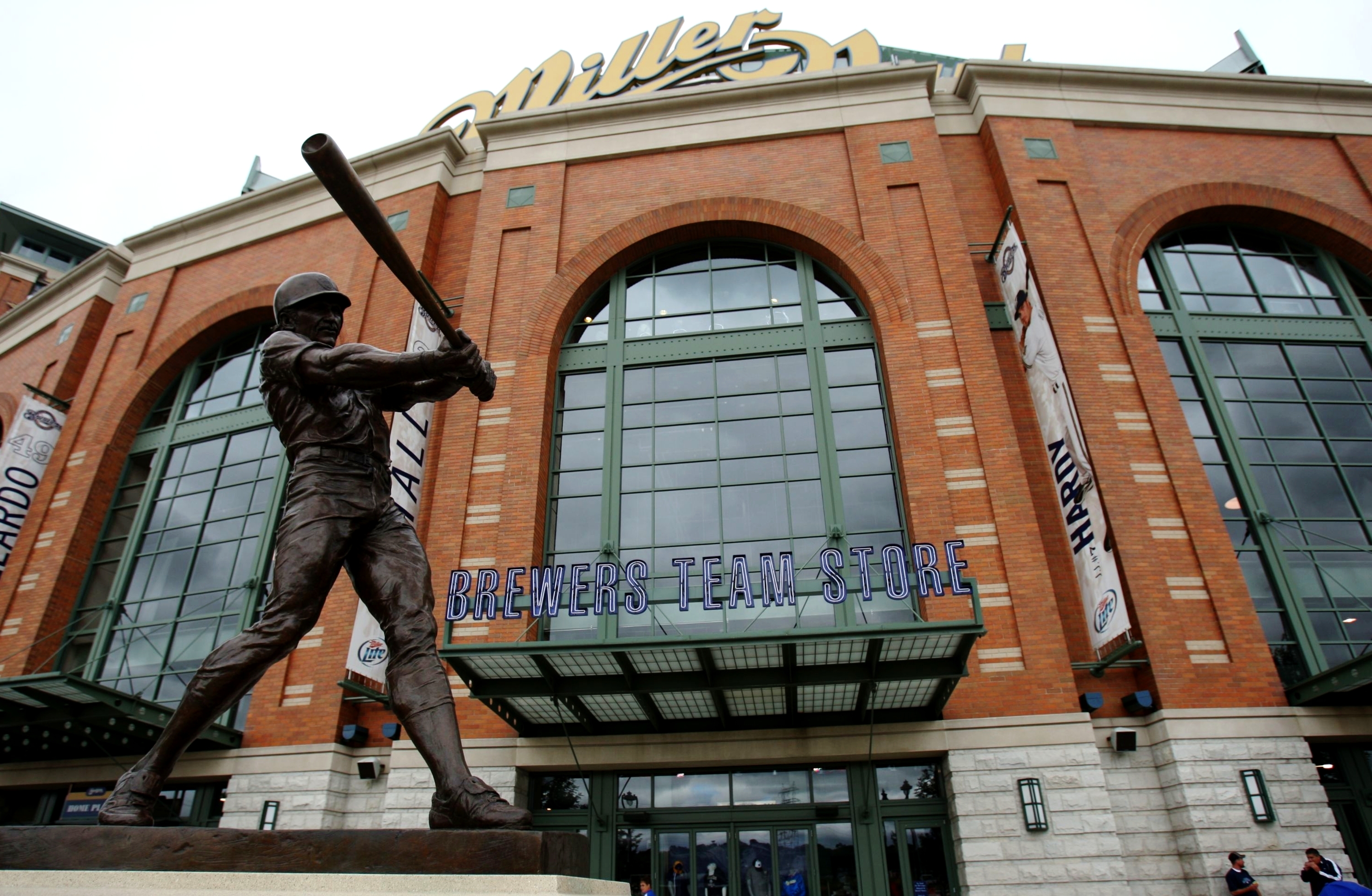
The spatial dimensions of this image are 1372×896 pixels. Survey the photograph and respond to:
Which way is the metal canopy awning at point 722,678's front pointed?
toward the camera

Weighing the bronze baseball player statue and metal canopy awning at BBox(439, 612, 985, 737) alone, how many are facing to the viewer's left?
0

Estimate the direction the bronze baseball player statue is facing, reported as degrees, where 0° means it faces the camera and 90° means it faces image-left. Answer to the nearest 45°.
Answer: approximately 315°

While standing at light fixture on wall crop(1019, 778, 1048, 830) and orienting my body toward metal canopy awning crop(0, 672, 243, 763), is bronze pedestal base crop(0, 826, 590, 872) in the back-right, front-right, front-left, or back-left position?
front-left

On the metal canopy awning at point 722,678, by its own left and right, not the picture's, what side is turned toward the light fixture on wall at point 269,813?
right

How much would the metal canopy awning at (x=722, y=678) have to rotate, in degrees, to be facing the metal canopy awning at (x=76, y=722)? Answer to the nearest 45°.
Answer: approximately 90° to its right

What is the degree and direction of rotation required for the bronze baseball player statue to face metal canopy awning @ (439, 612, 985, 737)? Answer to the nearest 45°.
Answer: approximately 90° to its left

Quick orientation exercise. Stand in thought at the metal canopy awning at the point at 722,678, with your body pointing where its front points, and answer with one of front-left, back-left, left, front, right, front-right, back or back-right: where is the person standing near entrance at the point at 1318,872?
left

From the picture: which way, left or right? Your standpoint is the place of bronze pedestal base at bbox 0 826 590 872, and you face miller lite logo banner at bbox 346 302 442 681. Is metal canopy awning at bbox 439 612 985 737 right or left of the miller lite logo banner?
right

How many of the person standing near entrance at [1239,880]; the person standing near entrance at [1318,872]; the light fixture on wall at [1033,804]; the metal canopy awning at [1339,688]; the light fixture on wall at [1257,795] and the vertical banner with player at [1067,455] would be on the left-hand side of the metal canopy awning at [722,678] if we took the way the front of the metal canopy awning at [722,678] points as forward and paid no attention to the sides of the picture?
6

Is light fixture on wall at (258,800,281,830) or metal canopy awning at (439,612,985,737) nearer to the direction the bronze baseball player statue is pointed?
the metal canopy awning

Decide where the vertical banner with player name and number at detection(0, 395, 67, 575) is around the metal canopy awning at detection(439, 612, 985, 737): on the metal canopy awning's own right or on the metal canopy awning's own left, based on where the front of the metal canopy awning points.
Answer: on the metal canopy awning's own right

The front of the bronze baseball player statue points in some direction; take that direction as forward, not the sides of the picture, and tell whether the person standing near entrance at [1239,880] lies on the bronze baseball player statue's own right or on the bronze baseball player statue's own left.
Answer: on the bronze baseball player statue's own left

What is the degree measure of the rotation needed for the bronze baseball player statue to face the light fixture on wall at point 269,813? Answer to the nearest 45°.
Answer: approximately 135° to its left

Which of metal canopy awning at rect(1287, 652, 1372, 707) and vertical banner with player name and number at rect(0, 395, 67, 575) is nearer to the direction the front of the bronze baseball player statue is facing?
the metal canopy awning

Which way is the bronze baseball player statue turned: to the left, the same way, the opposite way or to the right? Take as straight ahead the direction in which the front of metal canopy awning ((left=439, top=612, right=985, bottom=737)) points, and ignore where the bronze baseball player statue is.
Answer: to the left

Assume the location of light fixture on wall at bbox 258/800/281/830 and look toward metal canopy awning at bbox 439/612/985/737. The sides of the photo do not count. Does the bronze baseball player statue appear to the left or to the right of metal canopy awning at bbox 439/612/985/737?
right

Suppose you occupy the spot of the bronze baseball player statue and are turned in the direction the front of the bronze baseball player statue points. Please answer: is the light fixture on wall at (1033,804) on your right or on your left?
on your left

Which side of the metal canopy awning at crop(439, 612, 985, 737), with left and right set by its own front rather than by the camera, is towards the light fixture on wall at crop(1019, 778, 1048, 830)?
left
